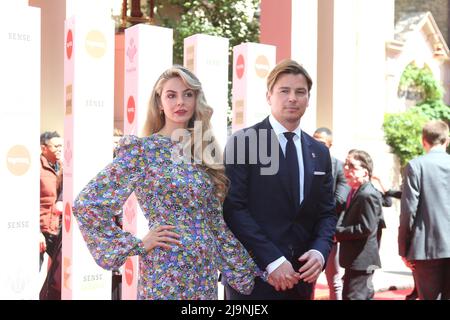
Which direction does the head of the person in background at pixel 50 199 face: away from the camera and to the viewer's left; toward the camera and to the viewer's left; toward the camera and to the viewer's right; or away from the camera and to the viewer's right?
toward the camera and to the viewer's right

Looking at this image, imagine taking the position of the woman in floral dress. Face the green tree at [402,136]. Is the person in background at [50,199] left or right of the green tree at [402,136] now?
left

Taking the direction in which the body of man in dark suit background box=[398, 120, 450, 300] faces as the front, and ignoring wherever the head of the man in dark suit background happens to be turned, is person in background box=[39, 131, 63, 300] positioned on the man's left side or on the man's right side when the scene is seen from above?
on the man's left side

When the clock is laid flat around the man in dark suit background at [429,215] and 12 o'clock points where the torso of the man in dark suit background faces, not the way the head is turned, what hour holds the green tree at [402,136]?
The green tree is roughly at 12 o'clock from the man in dark suit background.

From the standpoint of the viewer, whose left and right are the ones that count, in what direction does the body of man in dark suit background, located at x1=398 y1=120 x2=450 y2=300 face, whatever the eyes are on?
facing away from the viewer

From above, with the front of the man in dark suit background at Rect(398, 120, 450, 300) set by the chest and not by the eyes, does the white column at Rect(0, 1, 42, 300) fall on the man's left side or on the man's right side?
on the man's left side
